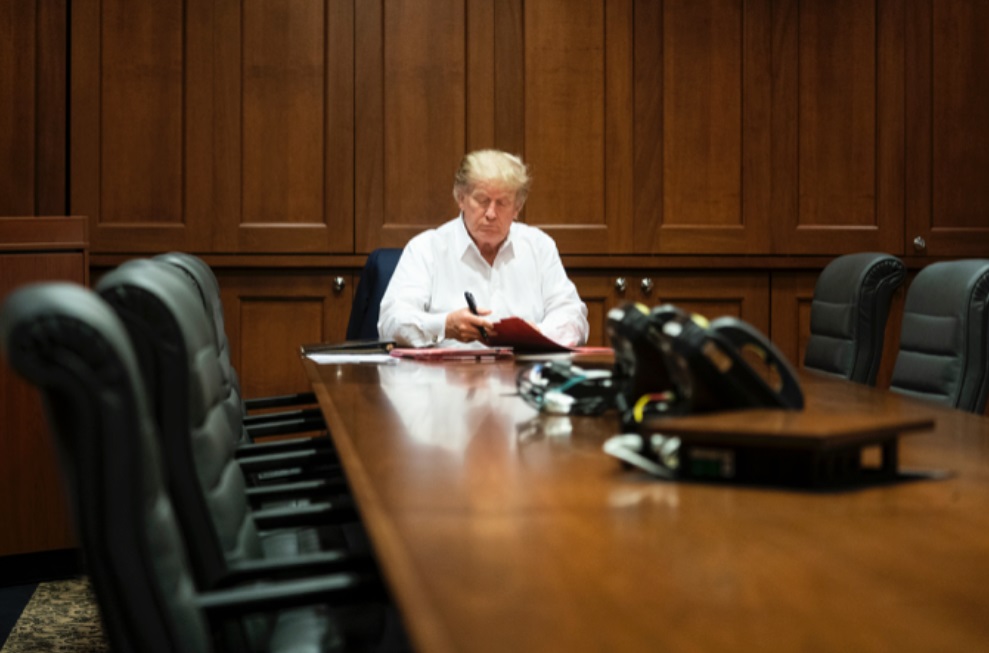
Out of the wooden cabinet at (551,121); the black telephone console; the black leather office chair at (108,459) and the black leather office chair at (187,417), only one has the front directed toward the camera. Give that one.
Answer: the wooden cabinet

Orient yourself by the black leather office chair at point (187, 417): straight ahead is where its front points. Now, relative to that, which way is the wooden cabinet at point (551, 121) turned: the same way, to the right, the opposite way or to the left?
to the right

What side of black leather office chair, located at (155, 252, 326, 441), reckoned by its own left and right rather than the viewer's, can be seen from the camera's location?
right

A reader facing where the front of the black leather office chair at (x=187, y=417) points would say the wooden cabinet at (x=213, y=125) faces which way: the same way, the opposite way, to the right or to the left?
to the right

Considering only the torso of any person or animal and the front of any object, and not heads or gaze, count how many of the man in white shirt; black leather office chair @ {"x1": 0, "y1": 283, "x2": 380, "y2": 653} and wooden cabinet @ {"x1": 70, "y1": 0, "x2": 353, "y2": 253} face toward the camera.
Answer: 2

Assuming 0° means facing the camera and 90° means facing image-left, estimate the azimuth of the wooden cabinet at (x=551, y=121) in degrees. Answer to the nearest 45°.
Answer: approximately 0°

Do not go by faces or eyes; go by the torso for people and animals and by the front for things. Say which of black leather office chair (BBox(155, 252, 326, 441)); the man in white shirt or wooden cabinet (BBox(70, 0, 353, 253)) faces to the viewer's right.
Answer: the black leather office chair

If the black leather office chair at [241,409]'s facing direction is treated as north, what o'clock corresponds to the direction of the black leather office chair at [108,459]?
the black leather office chair at [108,459] is roughly at 3 o'clock from the black leather office chair at [241,409].

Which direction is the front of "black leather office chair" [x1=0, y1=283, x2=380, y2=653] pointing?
to the viewer's right

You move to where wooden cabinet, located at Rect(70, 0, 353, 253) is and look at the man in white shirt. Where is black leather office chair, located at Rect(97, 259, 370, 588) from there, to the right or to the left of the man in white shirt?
right

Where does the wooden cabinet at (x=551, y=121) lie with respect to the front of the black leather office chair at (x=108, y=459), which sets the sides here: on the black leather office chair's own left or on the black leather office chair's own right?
on the black leather office chair's own left

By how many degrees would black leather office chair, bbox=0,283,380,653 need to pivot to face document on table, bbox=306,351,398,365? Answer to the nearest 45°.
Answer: approximately 90° to its left
